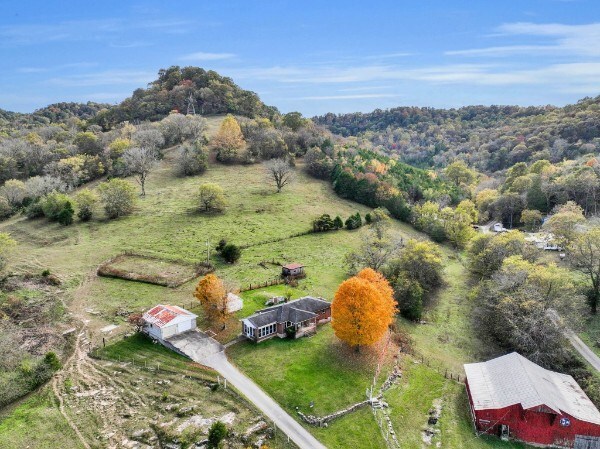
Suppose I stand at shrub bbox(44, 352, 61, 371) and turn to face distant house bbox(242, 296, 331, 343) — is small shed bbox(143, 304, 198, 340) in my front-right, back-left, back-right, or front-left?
front-left

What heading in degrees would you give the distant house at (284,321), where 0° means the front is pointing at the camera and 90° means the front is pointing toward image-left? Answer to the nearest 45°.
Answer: approximately 315°

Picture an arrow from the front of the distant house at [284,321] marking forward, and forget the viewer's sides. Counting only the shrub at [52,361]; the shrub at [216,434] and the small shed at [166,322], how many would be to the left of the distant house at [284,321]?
0

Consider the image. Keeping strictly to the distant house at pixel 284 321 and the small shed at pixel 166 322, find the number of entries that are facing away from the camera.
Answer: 0

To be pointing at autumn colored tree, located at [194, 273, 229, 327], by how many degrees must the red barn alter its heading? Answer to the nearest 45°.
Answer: approximately 90° to its right

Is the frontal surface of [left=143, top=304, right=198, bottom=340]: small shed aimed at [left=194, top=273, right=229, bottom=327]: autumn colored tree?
no

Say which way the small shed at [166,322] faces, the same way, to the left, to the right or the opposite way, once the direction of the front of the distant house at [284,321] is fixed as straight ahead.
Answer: the same way

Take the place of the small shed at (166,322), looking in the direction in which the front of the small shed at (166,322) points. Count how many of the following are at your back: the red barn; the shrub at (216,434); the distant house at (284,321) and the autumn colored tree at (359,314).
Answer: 0

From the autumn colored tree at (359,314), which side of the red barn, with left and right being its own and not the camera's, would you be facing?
right

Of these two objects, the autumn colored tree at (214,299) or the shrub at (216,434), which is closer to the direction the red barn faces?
the shrub

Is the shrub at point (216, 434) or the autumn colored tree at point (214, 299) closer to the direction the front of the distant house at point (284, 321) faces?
the shrub

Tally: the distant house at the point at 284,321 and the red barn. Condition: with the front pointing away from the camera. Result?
0

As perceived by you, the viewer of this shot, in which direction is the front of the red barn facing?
facing the viewer

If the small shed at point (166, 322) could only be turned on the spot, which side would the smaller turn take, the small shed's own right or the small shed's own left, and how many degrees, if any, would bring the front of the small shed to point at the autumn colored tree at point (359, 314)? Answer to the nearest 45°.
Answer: approximately 45° to the small shed's own left

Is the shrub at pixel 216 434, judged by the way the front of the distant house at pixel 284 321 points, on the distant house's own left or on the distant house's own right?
on the distant house's own right
